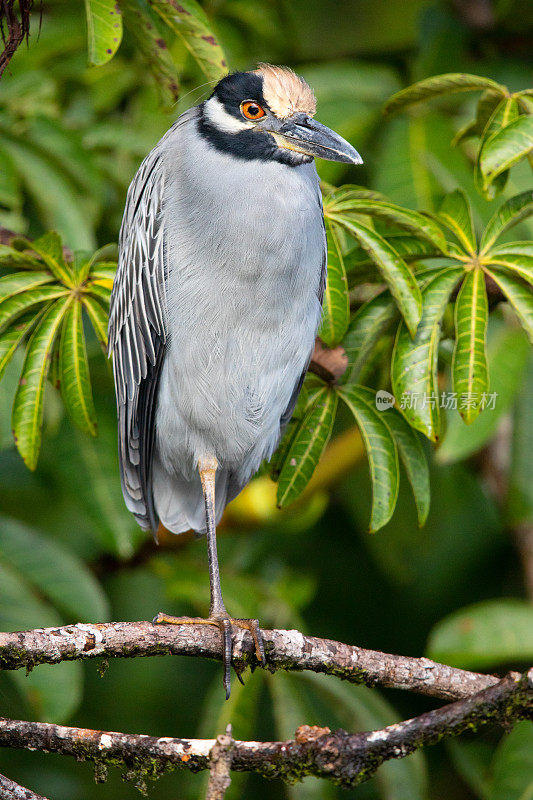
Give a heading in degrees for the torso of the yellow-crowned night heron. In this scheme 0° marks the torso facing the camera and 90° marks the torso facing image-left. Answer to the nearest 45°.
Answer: approximately 315°

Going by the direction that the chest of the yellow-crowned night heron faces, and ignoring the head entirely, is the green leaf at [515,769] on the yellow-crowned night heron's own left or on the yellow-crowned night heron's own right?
on the yellow-crowned night heron's own left
